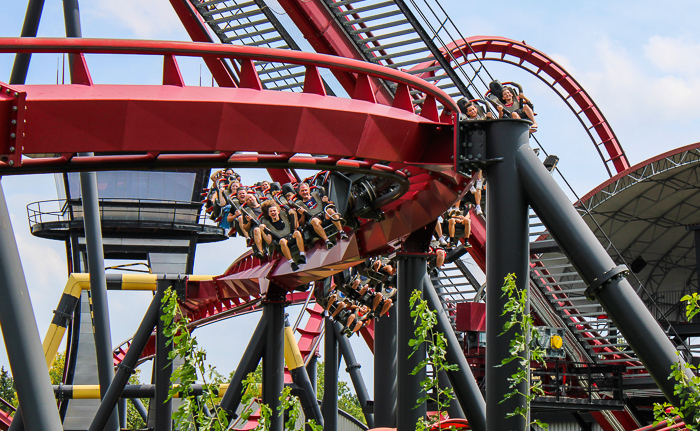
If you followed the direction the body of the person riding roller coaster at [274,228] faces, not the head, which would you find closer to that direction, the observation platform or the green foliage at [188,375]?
the green foliage

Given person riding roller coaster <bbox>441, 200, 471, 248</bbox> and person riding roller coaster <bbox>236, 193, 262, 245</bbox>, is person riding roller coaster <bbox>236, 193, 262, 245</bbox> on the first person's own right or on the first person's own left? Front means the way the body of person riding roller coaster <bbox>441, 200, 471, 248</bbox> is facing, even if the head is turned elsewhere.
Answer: on the first person's own right

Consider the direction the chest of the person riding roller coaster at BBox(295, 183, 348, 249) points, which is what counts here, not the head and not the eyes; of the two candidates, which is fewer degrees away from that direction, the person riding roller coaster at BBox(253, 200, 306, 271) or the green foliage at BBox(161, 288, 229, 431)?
the green foliage

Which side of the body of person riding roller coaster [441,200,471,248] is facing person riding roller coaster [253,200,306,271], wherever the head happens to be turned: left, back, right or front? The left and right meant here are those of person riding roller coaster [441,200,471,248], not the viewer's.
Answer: right

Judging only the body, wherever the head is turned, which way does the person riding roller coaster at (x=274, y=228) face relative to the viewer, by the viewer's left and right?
facing the viewer and to the right of the viewer

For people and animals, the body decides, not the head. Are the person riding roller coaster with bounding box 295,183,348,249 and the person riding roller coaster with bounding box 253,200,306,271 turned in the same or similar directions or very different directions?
same or similar directions

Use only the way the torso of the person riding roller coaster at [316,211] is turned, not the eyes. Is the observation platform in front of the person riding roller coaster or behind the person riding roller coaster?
behind

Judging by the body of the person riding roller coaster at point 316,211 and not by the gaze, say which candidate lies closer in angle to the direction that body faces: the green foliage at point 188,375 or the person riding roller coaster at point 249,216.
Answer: the green foliage

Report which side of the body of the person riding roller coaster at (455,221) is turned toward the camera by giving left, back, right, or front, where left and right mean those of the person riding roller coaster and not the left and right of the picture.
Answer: front

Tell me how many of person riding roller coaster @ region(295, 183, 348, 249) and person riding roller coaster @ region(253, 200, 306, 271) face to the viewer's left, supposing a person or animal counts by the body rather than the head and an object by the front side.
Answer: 0

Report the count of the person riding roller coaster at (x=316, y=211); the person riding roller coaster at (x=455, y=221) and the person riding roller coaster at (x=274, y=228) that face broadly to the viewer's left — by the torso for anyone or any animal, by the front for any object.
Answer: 0
